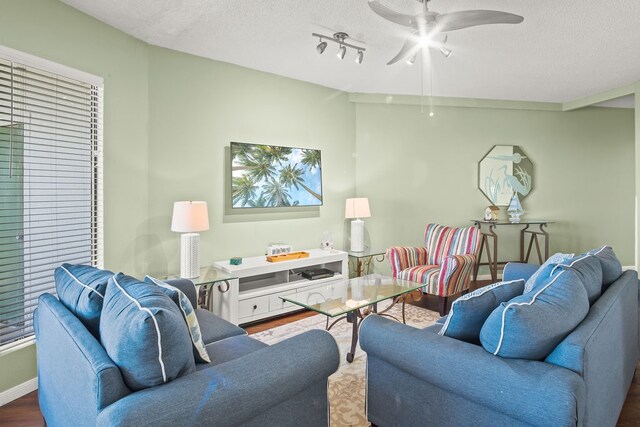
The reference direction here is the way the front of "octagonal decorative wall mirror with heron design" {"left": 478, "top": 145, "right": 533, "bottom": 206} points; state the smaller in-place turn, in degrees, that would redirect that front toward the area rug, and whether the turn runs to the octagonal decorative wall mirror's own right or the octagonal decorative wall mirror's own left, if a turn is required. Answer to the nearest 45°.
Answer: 0° — it already faces it

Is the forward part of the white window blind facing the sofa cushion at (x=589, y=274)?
yes

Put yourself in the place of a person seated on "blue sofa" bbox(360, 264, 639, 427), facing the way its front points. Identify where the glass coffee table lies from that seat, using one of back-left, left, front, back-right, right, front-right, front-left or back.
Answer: front

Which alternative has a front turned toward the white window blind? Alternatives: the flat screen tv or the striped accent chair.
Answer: the striped accent chair

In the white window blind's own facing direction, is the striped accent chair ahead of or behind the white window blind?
ahead

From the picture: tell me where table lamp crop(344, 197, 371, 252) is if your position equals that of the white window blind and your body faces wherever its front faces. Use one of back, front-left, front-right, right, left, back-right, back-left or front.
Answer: front-left

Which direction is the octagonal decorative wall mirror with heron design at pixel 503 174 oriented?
toward the camera

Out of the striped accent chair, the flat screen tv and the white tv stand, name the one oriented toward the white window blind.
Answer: the striped accent chair

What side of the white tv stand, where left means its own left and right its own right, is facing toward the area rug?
front

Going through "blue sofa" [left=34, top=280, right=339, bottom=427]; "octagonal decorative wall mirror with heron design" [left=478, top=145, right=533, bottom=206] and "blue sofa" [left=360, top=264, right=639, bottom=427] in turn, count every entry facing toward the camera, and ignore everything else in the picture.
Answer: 1

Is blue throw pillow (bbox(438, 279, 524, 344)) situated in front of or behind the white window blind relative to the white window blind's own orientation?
in front

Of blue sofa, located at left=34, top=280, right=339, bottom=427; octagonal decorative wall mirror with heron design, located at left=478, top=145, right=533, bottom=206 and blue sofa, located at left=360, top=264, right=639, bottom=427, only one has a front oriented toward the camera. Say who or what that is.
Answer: the octagonal decorative wall mirror with heron design

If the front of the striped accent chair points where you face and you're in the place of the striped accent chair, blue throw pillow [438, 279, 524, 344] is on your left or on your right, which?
on your left

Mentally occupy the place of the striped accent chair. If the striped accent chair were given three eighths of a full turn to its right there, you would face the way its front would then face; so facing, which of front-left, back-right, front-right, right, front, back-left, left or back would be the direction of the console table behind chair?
front-right

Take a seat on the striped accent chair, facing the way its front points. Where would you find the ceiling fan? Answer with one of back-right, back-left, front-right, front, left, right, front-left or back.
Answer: front-left

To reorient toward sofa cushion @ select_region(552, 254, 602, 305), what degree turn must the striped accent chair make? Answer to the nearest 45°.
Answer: approximately 45° to its left

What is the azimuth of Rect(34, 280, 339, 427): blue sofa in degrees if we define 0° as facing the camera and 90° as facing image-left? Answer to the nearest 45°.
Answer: approximately 225°

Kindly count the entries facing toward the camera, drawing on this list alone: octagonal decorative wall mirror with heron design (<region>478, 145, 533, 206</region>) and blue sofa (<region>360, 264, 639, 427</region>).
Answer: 1

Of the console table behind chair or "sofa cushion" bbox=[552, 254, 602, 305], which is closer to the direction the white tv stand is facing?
the sofa cushion

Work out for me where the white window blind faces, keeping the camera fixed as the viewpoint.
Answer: facing the viewer and to the right of the viewer

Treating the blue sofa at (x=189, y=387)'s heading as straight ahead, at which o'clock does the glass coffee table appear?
The glass coffee table is roughly at 12 o'clock from the blue sofa.
